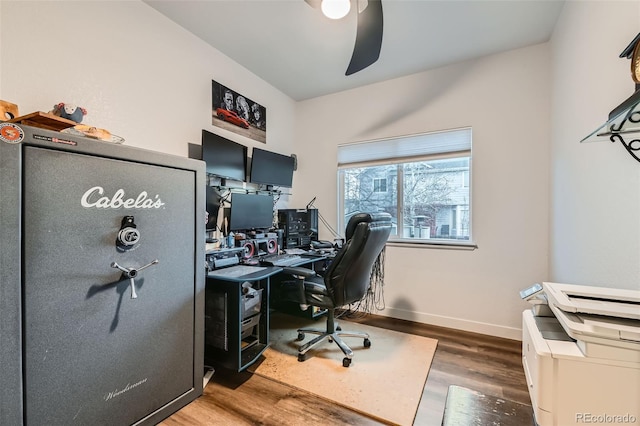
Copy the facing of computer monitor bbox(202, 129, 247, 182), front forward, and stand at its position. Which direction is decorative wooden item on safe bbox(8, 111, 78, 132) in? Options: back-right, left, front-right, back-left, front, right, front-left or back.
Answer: right

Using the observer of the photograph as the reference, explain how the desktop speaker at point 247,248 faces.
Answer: facing the viewer and to the right of the viewer

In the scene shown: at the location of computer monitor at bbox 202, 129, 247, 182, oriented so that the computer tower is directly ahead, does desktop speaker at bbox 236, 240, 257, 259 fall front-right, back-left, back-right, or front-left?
front-right

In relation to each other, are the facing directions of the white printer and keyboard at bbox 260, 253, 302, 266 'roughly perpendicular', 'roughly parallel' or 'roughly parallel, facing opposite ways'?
roughly parallel, facing opposite ways

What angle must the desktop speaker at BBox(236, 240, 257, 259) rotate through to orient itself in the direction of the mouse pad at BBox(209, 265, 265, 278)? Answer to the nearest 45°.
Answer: approximately 45° to its right

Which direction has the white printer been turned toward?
to the viewer's left

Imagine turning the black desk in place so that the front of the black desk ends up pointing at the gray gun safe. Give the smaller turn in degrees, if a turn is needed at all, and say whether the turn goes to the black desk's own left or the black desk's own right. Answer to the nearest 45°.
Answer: approximately 90° to the black desk's own right

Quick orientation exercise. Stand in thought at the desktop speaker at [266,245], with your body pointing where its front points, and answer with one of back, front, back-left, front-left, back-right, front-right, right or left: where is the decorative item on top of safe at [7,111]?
right

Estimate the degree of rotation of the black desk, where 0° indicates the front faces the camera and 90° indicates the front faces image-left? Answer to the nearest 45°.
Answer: approximately 315°

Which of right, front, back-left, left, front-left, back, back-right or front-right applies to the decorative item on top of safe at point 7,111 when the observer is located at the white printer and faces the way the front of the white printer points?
front-left

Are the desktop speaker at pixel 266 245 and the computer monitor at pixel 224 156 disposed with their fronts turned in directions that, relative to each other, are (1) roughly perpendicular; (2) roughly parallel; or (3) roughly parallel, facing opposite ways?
roughly parallel

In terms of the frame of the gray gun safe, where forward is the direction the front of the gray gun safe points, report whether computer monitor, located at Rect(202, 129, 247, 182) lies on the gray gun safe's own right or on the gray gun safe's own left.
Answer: on the gray gun safe's own left

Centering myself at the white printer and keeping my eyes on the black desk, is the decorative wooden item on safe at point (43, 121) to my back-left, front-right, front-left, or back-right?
front-left
